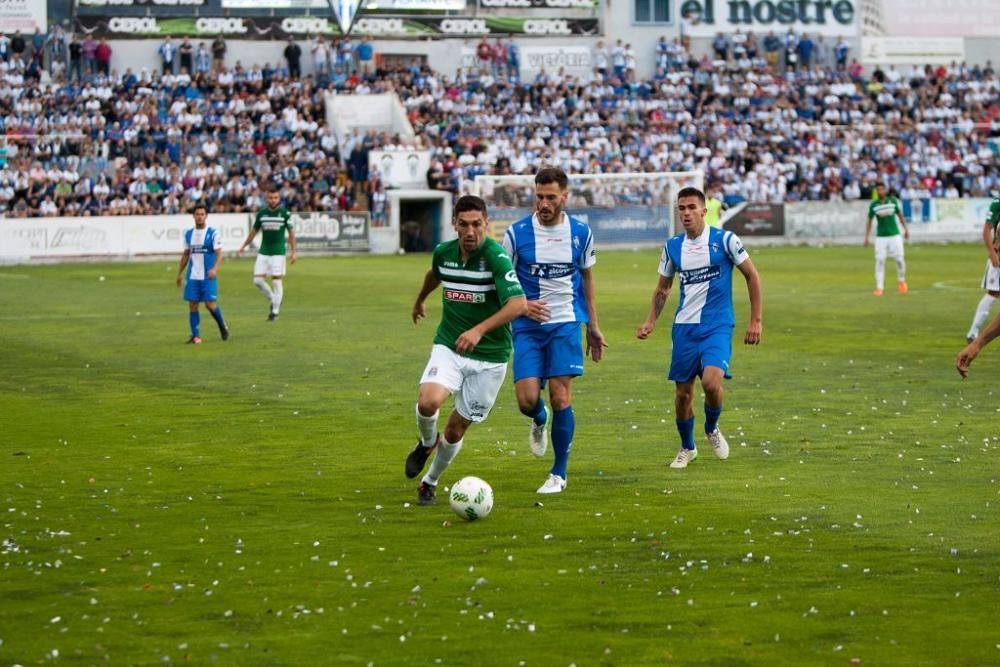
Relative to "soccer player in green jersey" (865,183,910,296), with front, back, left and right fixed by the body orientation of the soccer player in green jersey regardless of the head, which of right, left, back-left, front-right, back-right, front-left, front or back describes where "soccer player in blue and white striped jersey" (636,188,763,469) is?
front

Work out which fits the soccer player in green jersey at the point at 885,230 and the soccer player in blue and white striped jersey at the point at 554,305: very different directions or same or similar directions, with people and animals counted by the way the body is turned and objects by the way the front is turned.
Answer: same or similar directions

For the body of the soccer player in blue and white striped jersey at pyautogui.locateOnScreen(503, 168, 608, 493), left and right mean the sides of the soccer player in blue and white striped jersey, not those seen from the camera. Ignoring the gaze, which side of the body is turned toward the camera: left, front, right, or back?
front

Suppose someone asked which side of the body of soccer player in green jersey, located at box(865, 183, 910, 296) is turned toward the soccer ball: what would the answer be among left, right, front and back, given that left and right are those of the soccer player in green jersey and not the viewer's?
front

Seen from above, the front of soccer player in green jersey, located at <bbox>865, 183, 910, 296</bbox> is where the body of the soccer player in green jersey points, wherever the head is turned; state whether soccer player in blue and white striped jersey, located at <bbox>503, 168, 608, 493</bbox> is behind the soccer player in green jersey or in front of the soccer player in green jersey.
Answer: in front

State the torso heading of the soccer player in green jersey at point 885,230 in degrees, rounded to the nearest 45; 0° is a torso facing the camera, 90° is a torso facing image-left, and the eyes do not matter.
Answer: approximately 0°

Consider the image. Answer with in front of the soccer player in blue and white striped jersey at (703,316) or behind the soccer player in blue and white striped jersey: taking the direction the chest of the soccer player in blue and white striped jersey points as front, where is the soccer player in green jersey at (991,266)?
behind

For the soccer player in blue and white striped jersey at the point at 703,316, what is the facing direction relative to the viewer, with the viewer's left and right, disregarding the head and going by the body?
facing the viewer and to the left of the viewer

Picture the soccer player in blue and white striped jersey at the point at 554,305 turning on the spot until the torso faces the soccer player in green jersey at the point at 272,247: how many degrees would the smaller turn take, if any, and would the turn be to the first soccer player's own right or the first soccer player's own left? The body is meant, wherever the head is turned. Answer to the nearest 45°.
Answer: approximately 180°

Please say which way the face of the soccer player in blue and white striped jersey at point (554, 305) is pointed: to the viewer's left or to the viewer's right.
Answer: to the viewer's left

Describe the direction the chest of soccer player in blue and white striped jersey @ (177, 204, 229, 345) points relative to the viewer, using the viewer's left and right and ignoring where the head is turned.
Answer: facing the viewer

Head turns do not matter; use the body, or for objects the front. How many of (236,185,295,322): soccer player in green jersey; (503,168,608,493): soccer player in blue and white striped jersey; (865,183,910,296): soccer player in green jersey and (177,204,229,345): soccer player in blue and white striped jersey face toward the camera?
4
